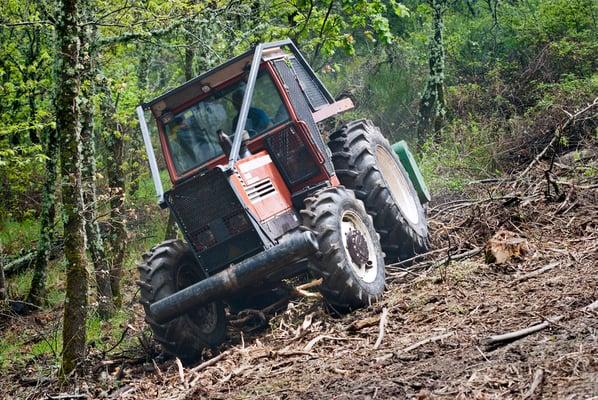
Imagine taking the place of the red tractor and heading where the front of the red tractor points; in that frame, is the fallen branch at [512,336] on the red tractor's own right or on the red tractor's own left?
on the red tractor's own left

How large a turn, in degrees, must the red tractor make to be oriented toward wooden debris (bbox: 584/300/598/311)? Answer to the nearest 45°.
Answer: approximately 90° to its left

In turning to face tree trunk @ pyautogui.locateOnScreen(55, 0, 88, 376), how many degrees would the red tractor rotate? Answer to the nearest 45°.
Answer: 0° — it already faces it

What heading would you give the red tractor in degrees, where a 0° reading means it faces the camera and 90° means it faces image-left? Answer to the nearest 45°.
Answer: approximately 45°

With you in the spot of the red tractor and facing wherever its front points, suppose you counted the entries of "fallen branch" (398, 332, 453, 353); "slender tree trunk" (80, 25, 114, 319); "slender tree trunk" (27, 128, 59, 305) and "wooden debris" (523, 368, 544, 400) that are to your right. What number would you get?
2

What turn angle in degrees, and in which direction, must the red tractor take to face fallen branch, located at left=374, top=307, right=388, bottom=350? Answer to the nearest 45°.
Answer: approximately 45° to its left

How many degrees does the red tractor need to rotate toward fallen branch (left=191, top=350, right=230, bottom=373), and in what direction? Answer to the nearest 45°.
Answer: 0° — it already faces it

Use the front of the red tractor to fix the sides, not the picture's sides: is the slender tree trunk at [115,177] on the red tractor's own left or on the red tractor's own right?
on the red tractor's own right

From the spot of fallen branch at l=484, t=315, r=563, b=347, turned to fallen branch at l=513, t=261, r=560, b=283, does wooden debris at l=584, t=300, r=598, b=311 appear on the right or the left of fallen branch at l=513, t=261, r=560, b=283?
right

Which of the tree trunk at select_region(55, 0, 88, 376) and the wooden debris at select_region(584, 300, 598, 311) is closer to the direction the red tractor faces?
the tree trunk

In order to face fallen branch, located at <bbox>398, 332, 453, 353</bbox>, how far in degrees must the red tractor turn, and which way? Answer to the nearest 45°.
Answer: approximately 45° to its left

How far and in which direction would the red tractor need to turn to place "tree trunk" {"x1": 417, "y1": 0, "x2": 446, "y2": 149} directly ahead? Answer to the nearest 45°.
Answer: approximately 180°
